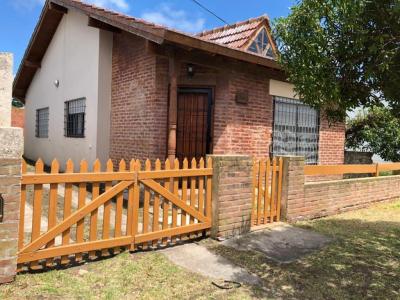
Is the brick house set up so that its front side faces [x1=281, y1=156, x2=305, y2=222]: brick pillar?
yes

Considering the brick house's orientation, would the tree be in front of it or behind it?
in front

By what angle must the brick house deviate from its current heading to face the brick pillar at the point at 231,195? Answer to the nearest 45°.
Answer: approximately 45° to its right

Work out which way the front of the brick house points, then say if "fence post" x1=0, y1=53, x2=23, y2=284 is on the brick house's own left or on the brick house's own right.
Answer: on the brick house's own right

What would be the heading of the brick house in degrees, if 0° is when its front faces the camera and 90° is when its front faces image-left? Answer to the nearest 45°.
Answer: approximately 315°

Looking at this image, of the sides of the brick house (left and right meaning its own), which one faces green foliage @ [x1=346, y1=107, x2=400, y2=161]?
left

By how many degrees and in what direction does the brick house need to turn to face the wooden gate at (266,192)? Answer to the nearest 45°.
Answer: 0° — it already faces it

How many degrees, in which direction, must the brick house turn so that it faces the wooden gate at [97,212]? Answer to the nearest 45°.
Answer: approximately 45° to its right
